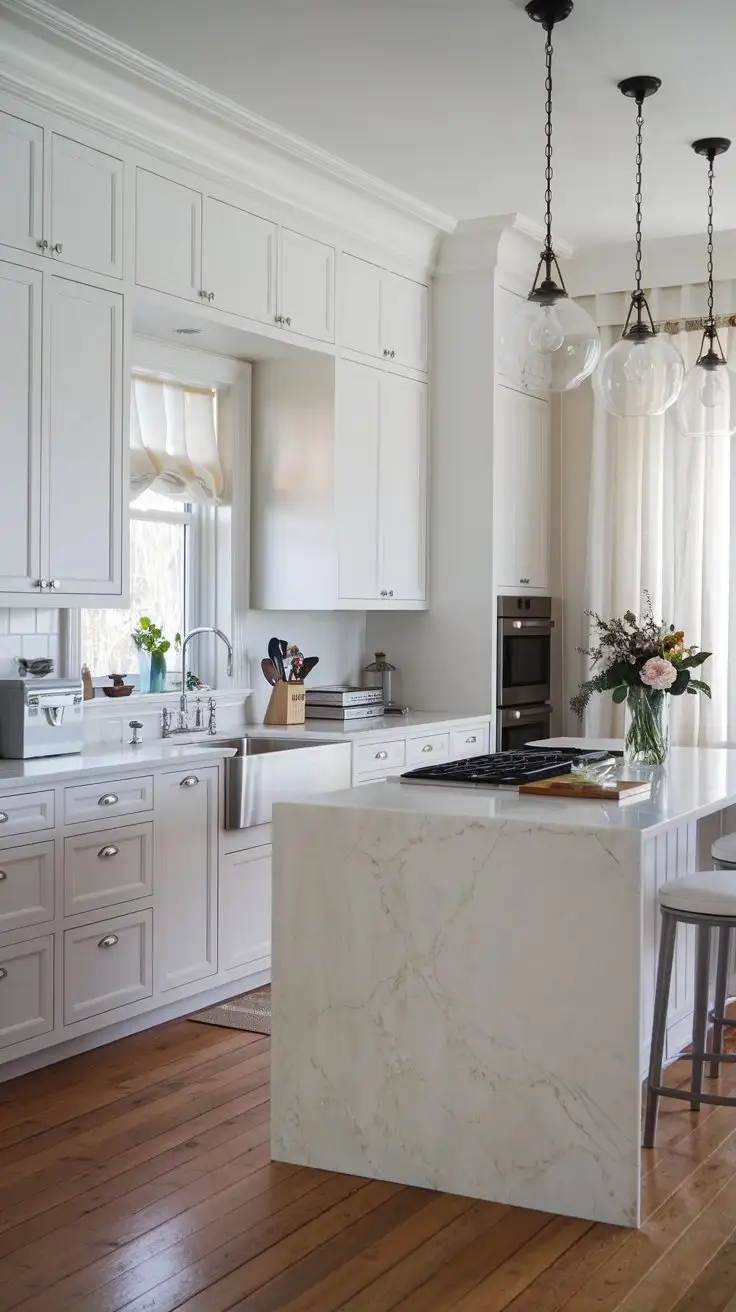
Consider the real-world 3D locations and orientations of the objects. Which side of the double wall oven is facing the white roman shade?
right

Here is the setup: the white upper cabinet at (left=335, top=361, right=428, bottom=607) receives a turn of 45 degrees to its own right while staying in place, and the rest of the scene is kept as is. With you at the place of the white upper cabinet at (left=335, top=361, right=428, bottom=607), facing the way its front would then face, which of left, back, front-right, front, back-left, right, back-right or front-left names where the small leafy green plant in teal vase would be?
front-right

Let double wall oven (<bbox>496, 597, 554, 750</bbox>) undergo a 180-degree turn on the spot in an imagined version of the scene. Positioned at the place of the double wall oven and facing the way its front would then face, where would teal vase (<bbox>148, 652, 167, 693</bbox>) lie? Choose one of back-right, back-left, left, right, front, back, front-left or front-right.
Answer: left

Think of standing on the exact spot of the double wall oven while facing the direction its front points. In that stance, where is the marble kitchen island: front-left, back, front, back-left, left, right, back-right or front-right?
front-right

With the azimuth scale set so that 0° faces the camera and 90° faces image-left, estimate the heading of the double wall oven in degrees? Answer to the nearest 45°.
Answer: approximately 315°

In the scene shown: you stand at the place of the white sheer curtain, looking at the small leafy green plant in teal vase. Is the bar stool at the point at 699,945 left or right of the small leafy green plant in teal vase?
left

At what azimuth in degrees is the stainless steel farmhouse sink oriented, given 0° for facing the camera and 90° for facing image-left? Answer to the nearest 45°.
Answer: approximately 315°
